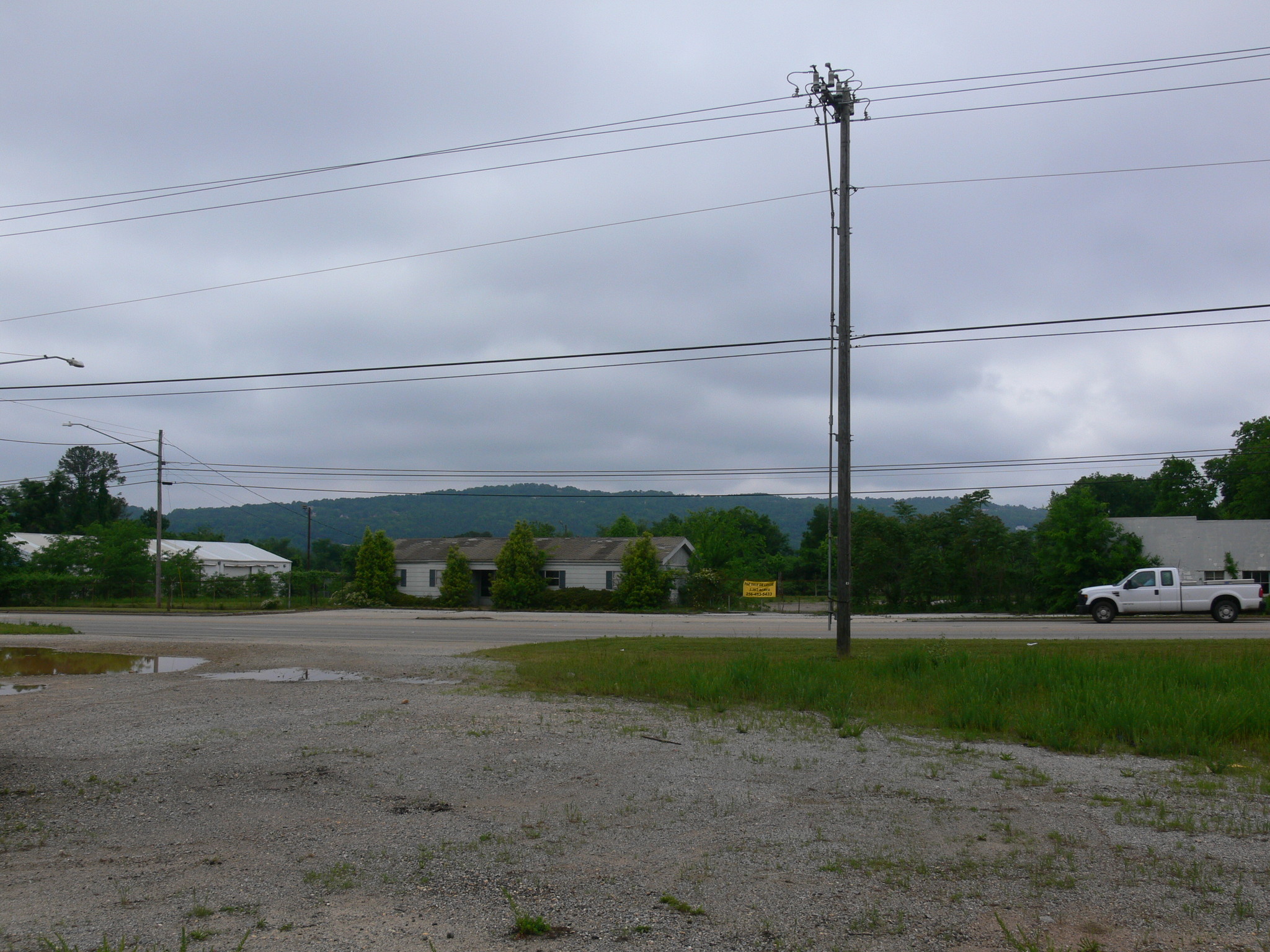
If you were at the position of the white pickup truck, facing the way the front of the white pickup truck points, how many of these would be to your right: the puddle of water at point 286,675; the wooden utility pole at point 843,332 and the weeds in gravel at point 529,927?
0

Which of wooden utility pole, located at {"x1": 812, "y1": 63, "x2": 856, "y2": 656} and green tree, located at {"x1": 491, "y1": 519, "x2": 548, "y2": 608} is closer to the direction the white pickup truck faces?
the green tree

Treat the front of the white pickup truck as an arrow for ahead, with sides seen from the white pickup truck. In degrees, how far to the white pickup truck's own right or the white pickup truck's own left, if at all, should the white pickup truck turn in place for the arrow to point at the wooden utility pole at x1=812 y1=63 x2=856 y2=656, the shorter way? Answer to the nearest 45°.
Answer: approximately 90° to the white pickup truck's own left

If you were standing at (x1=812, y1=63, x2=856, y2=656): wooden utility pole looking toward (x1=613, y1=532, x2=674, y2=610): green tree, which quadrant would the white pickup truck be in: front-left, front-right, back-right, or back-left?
front-right

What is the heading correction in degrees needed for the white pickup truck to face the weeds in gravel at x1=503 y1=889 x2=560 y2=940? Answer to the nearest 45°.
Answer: approximately 90° to its left

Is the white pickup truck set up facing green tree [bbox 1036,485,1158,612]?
no

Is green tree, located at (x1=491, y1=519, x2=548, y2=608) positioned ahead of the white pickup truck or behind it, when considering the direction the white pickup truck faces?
ahead

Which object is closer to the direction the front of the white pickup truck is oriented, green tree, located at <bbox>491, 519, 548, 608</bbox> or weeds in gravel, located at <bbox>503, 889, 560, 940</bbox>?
the green tree

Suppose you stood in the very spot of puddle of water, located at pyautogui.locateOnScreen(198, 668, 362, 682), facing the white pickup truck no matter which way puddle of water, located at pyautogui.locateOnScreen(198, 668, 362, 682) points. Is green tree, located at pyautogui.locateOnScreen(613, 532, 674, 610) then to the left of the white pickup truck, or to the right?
left

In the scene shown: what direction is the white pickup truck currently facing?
to the viewer's left

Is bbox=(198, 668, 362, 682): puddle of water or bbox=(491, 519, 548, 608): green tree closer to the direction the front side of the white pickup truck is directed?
the green tree

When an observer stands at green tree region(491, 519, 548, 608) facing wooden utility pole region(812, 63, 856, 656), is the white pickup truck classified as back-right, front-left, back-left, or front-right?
front-left

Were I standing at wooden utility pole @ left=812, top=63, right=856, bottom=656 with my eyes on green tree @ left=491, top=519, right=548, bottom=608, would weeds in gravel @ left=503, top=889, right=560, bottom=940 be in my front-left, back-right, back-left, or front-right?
back-left
